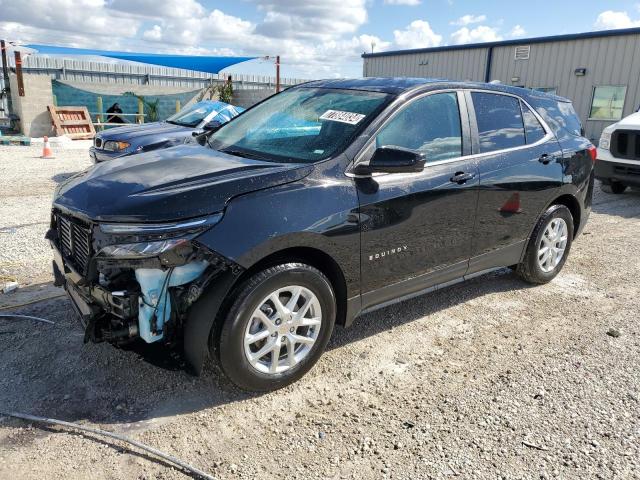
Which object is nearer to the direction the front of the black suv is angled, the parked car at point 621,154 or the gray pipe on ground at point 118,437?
the gray pipe on ground

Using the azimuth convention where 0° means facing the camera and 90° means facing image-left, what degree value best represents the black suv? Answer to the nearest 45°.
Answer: approximately 45°

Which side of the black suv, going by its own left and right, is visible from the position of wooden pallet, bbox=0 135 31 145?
right

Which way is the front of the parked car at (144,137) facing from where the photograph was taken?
facing the viewer and to the left of the viewer

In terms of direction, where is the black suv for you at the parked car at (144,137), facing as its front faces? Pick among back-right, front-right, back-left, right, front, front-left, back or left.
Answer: front-left

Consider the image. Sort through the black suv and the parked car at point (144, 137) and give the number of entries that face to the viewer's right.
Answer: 0

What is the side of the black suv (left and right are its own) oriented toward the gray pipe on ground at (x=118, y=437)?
front

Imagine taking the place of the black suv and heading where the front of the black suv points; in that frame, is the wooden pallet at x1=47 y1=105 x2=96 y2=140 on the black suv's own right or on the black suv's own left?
on the black suv's own right

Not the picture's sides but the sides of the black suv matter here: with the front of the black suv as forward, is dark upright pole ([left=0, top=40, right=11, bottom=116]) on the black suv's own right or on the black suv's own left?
on the black suv's own right
